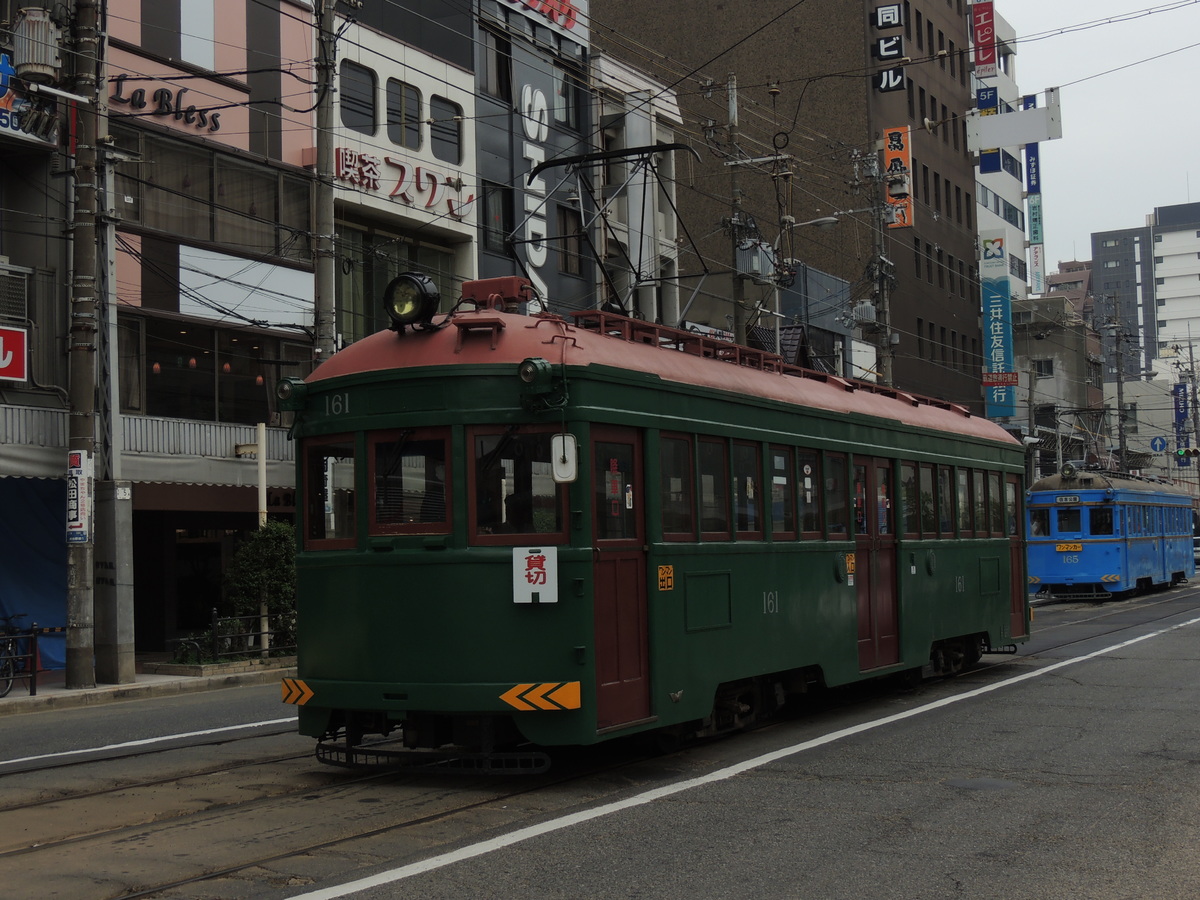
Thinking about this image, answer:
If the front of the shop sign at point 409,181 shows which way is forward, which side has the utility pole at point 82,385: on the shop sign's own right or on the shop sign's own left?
on the shop sign's own right

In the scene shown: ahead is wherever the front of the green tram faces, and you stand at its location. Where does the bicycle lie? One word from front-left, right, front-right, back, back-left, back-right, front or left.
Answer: right

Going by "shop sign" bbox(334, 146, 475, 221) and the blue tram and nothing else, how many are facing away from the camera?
0

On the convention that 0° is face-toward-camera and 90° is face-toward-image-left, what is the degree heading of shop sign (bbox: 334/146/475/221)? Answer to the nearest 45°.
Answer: approximately 315°

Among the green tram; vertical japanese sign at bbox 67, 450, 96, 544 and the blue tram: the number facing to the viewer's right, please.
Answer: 0

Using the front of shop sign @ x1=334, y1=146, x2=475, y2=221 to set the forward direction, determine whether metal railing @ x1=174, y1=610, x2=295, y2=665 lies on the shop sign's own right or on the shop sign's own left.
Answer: on the shop sign's own right

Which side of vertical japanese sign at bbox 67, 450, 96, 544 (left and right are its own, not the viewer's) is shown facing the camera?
front

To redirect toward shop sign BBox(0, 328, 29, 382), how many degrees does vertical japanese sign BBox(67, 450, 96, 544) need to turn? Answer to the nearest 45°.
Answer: approximately 135° to its right

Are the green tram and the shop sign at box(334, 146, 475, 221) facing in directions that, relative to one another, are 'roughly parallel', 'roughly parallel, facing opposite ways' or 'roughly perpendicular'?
roughly perpendicular

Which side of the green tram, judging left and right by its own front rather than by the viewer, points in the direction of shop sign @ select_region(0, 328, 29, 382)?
right

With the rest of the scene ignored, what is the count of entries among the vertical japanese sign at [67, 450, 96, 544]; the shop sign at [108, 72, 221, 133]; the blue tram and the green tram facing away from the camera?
0

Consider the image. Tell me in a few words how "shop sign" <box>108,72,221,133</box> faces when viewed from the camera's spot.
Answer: facing the viewer and to the right of the viewer

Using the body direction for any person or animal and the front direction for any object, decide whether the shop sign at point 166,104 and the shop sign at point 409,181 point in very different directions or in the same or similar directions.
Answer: same or similar directions
